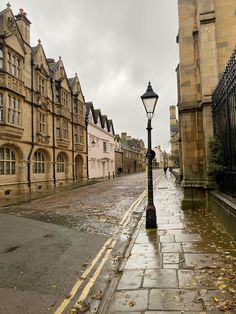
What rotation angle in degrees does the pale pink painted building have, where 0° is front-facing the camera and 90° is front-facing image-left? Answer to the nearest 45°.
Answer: approximately 315°

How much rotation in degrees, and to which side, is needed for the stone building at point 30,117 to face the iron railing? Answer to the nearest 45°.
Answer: approximately 45° to its right

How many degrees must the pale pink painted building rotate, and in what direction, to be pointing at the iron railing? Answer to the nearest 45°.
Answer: approximately 45° to its right

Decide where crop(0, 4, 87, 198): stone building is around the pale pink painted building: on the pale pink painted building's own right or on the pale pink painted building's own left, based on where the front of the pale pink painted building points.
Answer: on the pale pink painted building's own right

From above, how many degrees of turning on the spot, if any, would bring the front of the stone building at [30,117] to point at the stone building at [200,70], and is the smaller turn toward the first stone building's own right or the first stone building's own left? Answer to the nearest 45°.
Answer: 0° — it already faces it
